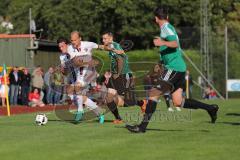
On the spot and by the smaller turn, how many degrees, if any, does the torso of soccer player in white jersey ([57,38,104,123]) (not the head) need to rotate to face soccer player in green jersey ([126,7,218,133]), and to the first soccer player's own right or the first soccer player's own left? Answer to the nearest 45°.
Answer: approximately 90° to the first soccer player's own left

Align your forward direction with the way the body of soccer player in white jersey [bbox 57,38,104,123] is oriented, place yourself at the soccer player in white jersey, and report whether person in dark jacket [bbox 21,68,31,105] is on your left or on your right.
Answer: on your right

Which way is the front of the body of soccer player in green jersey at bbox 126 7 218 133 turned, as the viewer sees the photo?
to the viewer's left

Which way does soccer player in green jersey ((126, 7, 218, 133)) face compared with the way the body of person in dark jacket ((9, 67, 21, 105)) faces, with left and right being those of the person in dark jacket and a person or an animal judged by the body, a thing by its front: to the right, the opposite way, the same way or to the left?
to the right

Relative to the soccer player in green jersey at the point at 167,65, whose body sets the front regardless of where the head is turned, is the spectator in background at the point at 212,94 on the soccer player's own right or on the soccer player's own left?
on the soccer player's own right

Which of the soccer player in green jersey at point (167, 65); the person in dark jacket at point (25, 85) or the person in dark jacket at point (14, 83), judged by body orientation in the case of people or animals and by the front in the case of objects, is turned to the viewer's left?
the soccer player in green jersey
